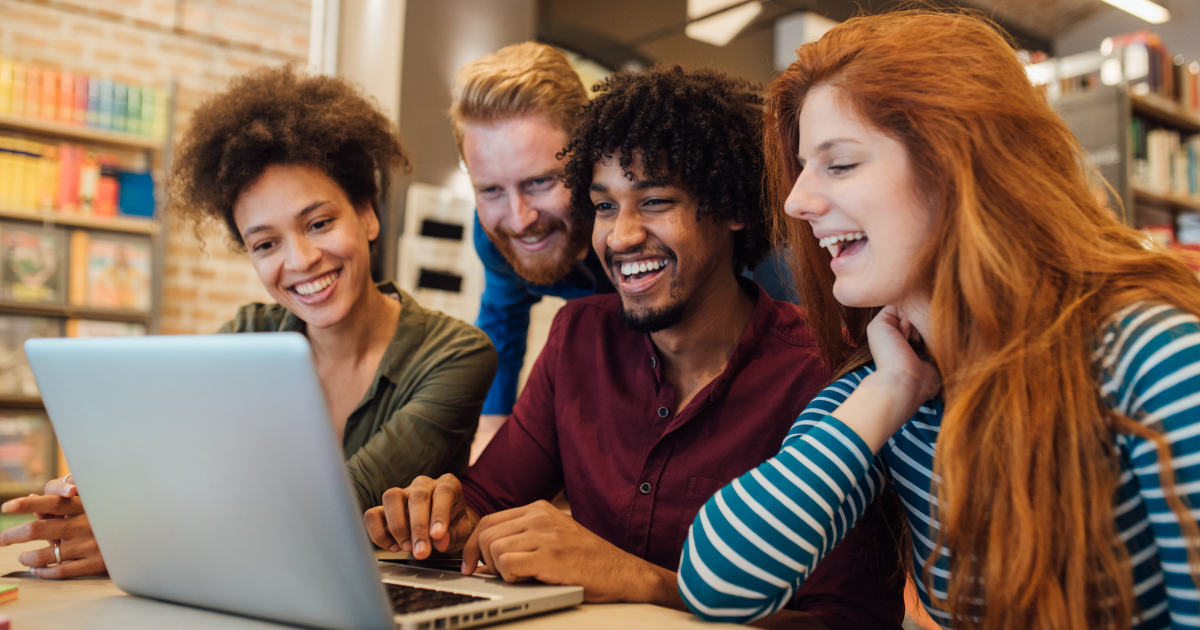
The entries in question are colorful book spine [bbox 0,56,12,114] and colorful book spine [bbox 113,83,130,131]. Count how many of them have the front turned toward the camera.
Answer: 2

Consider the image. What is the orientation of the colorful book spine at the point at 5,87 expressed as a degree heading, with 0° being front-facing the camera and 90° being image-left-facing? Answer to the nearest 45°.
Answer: approximately 0°

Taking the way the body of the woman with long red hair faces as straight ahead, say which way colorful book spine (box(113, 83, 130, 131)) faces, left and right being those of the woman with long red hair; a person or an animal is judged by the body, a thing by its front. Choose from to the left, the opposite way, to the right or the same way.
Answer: to the left

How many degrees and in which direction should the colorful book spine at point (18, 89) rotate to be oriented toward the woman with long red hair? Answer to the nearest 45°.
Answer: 0° — it already faces them

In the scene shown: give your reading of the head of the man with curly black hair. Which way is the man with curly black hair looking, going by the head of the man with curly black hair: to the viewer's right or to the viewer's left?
to the viewer's left

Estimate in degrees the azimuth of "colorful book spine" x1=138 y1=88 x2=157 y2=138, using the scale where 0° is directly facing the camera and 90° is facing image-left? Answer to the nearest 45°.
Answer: approximately 0°

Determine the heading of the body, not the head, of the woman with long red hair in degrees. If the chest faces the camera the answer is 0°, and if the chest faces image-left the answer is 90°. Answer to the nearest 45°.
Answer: approximately 45°

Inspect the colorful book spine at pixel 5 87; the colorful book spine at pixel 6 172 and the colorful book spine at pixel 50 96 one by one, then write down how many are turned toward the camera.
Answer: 3
